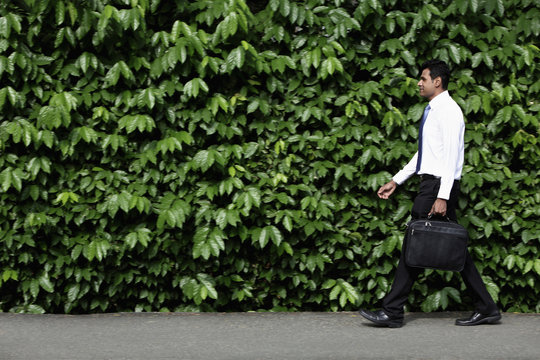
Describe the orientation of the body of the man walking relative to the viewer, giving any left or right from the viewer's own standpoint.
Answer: facing to the left of the viewer

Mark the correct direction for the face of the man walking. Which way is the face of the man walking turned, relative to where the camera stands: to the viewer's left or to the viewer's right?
to the viewer's left
